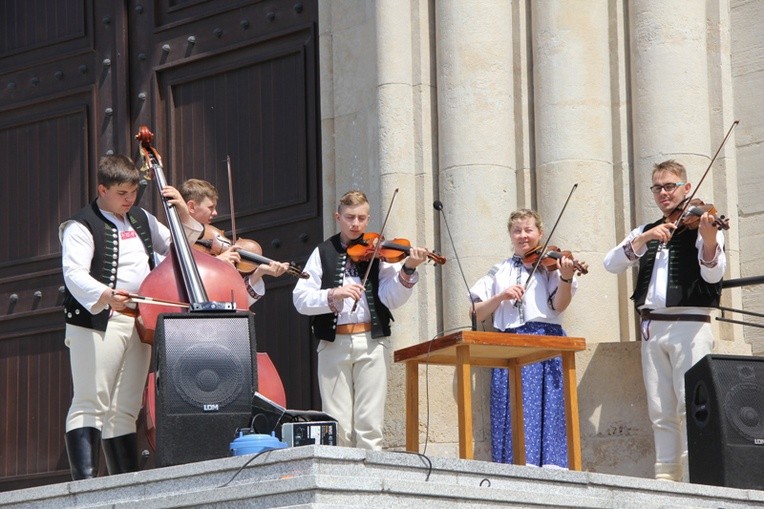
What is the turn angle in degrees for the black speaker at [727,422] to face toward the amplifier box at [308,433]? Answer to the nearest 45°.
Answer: approximately 90° to its right

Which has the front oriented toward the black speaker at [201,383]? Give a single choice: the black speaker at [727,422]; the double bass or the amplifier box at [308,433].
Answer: the double bass

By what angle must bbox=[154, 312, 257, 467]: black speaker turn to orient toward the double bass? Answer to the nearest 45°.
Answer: approximately 180°

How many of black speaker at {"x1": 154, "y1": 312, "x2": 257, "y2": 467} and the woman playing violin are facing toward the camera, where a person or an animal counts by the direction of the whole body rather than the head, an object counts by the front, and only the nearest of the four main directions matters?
2

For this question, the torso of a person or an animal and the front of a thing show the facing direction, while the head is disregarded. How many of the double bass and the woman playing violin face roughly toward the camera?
2

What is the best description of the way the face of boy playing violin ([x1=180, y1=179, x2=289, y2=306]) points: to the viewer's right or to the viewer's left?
to the viewer's right

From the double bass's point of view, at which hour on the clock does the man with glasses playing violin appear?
The man with glasses playing violin is roughly at 9 o'clock from the double bass.

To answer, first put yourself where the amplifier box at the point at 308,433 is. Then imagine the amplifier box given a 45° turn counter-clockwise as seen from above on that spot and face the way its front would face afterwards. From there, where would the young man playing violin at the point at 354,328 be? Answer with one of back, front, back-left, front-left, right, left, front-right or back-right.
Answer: left

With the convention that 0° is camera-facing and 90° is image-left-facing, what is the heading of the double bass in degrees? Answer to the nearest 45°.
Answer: approximately 0°

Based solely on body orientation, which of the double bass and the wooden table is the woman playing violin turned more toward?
the wooden table

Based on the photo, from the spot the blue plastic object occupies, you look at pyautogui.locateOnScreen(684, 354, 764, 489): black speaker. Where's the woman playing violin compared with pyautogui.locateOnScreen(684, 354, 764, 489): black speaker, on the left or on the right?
left

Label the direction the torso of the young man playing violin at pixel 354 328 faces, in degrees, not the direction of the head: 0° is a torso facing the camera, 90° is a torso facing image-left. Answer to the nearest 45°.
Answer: approximately 0°
